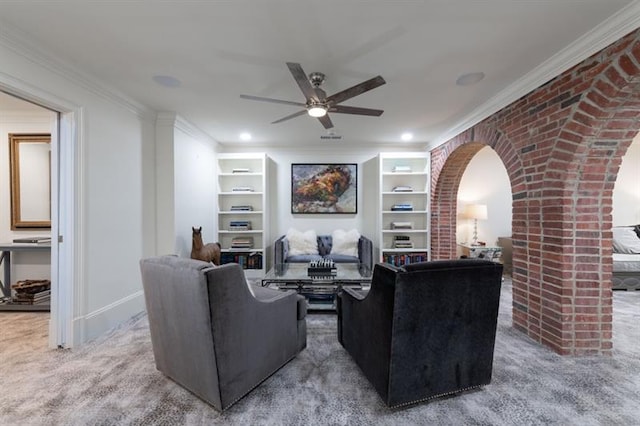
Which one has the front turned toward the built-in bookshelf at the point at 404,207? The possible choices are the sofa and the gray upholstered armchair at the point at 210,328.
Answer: the gray upholstered armchair

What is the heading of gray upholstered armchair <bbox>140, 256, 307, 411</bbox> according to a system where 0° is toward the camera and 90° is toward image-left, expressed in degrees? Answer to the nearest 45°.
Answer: approximately 225°

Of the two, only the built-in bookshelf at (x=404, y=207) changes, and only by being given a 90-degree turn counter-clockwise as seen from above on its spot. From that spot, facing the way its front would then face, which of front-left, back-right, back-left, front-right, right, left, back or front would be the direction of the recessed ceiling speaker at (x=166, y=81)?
back-right

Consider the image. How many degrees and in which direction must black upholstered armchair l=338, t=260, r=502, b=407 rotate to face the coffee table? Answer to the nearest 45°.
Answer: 0° — it already faces it

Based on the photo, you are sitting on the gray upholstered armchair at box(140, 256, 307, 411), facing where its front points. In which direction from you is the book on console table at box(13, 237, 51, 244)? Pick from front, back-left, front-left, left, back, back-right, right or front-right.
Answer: left

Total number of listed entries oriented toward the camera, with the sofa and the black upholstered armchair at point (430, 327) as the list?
1

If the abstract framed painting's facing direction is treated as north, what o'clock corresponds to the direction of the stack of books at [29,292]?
The stack of books is roughly at 2 o'clock from the abstract framed painting.

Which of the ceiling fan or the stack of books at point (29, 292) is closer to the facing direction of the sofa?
the ceiling fan

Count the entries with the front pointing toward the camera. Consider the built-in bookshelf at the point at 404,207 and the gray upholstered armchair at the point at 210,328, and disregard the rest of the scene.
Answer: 1

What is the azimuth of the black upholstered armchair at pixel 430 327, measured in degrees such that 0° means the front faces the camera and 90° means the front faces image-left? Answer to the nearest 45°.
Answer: approximately 135°

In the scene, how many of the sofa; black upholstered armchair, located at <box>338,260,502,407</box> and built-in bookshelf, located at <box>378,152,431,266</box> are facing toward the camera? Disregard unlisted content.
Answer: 2

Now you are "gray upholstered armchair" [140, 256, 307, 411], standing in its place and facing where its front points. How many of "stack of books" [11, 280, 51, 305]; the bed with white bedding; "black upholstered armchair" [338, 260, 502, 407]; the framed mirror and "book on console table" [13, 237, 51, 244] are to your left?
3

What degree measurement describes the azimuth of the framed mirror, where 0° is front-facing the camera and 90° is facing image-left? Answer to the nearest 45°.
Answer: approximately 0°

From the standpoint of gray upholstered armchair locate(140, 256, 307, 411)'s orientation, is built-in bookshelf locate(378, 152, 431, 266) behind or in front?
in front
